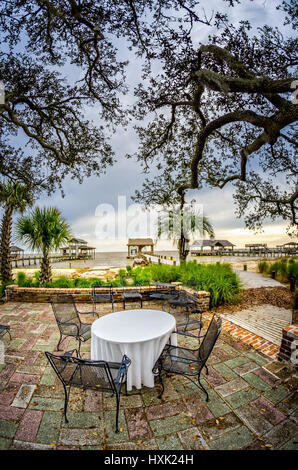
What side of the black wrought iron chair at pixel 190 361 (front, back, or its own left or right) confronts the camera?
left

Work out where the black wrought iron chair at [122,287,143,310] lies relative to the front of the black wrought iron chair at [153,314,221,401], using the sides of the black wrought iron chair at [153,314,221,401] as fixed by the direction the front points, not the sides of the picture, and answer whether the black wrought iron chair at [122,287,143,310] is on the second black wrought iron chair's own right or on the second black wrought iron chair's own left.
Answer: on the second black wrought iron chair's own right

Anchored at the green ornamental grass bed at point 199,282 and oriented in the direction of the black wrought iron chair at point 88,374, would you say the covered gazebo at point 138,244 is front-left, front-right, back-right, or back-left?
back-right

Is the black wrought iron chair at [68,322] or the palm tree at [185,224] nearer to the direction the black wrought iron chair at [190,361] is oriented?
the black wrought iron chair

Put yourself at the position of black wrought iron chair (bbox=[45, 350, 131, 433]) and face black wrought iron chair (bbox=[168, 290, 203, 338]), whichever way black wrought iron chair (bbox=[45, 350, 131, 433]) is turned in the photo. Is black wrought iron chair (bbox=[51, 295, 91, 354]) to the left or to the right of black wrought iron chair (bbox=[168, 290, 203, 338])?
left

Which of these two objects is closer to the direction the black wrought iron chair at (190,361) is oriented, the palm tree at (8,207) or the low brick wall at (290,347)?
the palm tree

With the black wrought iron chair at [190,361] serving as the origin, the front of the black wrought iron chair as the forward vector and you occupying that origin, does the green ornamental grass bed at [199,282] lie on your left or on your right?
on your right

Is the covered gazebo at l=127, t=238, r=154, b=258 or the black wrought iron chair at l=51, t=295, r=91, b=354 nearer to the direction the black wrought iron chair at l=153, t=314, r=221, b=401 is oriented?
the black wrought iron chair
